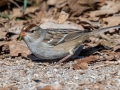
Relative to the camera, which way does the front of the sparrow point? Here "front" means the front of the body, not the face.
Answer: to the viewer's left
